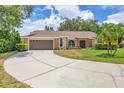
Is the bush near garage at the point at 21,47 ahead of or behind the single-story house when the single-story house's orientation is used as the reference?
ahead

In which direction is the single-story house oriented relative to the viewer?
toward the camera

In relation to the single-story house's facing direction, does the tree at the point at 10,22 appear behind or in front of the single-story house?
in front

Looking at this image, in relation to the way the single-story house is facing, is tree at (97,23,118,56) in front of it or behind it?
in front
